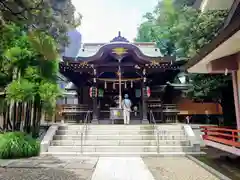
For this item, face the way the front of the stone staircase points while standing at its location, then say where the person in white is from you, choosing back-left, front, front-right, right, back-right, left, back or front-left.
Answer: back

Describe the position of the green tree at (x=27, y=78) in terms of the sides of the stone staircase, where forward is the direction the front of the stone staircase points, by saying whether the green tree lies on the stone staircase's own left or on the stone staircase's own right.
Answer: on the stone staircase's own right

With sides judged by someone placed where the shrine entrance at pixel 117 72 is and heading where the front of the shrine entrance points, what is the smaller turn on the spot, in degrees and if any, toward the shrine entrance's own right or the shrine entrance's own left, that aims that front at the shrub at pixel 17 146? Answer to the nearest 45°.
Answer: approximately 45° to the shrine entrance's own right

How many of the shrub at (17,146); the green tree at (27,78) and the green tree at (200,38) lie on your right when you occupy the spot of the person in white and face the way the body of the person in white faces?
1

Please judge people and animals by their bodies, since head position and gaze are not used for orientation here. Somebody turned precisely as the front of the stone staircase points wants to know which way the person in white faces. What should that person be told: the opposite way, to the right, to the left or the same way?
the opposite way

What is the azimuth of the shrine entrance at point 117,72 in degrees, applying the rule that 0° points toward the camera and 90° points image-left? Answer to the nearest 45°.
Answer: approximately 0°

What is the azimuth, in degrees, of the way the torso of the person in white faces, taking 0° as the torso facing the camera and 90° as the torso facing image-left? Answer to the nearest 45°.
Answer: approximately 180°

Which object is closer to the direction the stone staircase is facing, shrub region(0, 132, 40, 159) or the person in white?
the shrub

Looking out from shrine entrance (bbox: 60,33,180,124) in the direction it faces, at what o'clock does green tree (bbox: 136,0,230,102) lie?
The green tree is roughly at 8 o'clock from the shrine entrance.
